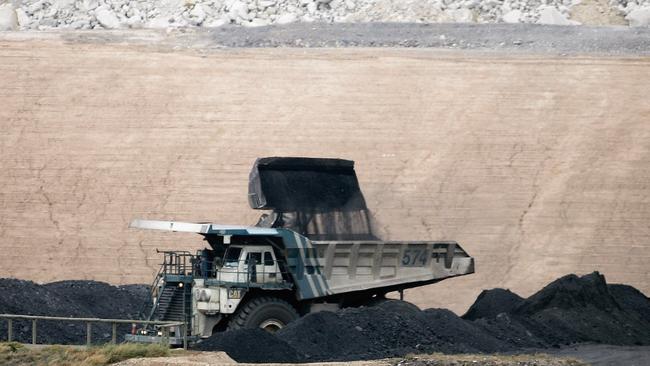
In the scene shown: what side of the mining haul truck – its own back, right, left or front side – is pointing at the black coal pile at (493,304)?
back

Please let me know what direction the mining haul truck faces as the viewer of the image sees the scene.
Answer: facing the viewer and to the left of the viewer

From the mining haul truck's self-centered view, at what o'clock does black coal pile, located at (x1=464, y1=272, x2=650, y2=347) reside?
The black coal pile is roughly at 7 o'clock from the mining haul truck.

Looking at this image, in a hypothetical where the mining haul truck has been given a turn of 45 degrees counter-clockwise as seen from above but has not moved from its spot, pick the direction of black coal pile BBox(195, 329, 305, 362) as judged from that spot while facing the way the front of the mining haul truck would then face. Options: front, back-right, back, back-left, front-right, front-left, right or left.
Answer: front
